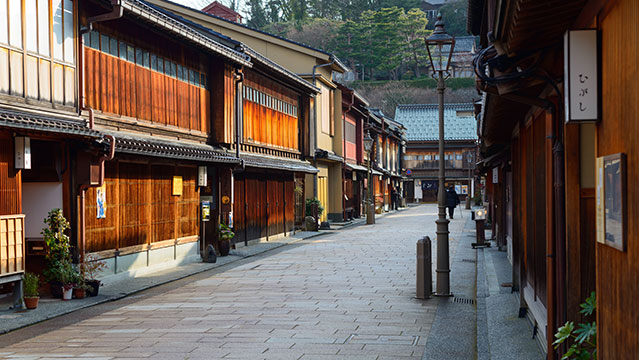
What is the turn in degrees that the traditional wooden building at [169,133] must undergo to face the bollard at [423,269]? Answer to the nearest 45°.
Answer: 0° — it already faces it

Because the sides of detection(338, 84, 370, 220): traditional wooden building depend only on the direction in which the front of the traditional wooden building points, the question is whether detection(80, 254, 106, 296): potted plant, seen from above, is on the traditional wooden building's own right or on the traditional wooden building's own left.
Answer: on the traditional wooden building's own right

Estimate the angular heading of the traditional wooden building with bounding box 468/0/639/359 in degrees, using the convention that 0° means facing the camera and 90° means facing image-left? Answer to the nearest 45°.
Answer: approximately 90°

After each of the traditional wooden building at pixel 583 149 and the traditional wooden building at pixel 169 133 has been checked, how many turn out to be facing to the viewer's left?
1

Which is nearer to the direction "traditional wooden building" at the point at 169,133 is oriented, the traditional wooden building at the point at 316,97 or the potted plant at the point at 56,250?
the potted plant

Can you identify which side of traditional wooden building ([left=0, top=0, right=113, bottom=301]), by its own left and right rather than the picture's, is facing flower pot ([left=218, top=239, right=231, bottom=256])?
left

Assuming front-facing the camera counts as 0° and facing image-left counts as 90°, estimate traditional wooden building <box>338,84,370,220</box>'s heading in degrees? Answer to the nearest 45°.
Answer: approximately 315°

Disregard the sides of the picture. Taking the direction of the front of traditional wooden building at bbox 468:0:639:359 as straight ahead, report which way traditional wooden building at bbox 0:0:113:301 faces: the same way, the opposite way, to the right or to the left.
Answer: the opposite way

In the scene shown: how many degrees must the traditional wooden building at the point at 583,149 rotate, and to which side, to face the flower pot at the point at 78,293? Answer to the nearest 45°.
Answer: approximately 45° to its right
